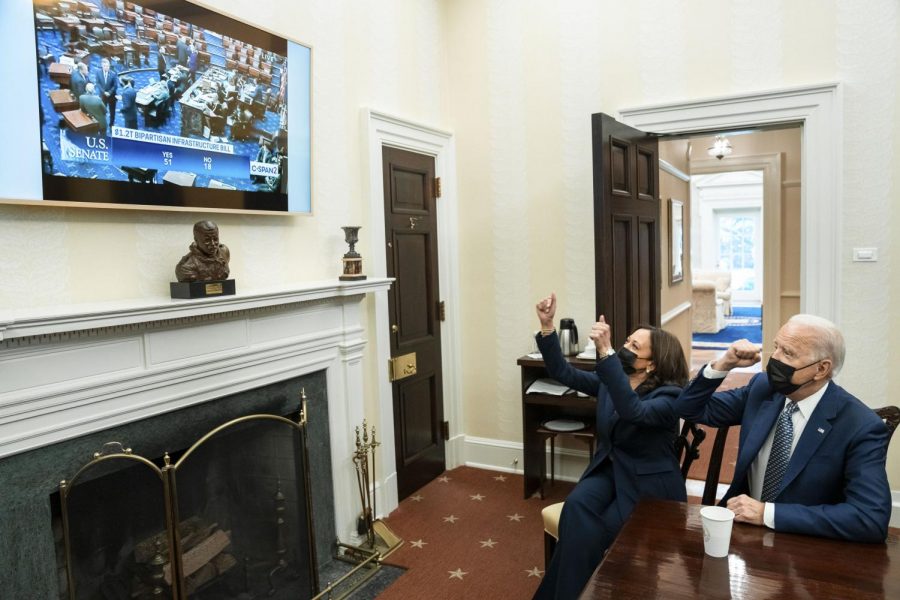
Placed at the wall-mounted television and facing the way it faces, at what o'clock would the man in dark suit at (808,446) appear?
The man in dark suit is roughly at 12 o'clock from the wall-mounted television.

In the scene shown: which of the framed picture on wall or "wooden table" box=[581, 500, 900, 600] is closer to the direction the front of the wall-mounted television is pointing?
the wooden table

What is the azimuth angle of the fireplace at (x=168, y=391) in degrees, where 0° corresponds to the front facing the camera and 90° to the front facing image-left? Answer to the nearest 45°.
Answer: approximately 315°

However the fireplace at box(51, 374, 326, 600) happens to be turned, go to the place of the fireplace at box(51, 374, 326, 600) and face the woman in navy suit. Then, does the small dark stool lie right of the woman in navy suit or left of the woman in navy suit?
left
